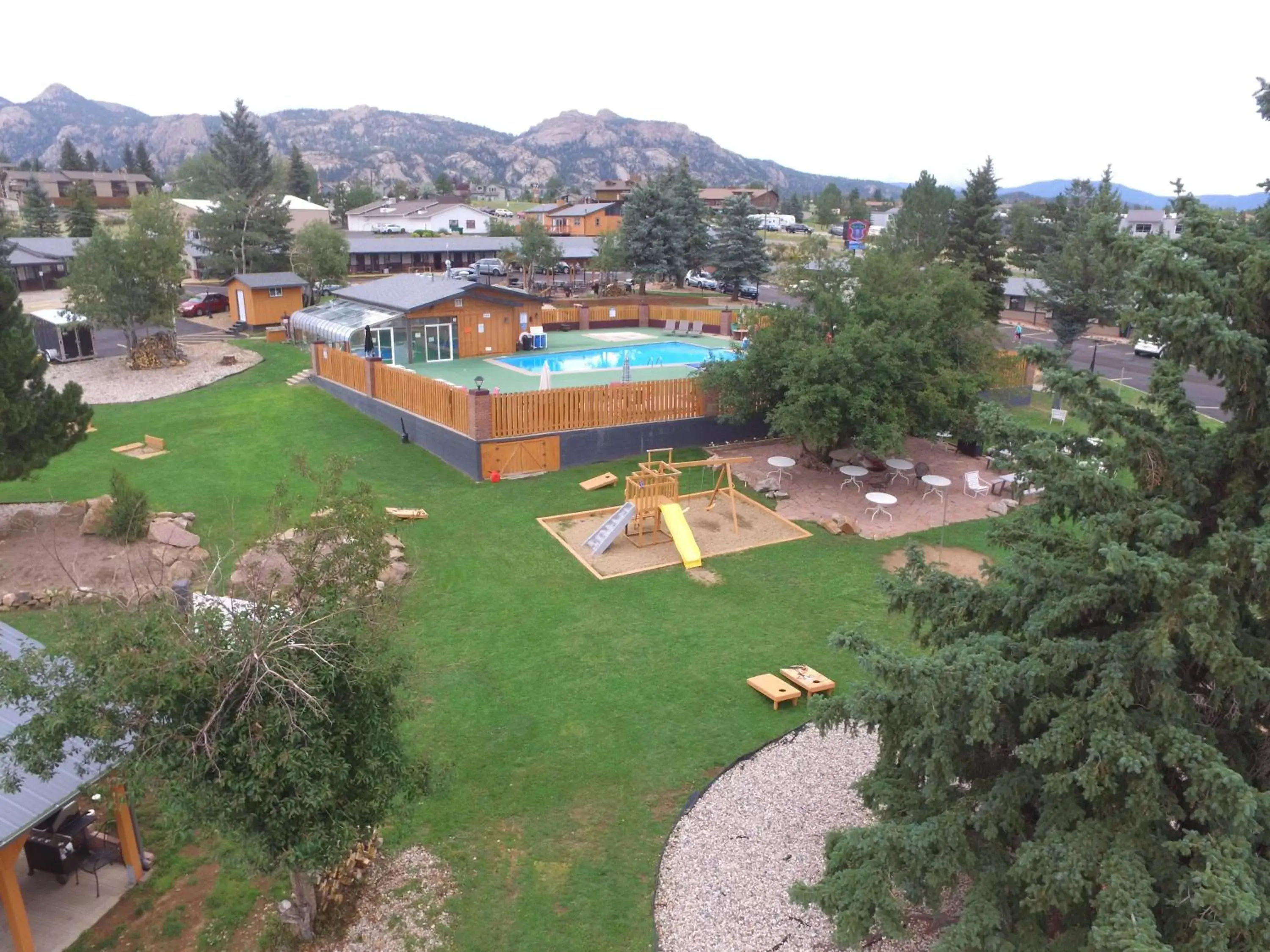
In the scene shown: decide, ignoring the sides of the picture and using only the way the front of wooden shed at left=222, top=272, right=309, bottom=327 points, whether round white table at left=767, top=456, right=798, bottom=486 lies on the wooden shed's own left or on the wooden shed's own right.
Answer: on the wooden shed's own left

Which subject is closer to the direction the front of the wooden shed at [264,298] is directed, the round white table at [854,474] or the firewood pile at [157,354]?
the firewood pile

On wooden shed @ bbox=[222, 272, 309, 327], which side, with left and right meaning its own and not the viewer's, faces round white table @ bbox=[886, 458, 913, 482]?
left

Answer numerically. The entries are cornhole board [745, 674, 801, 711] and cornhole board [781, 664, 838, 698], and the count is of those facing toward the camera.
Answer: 0

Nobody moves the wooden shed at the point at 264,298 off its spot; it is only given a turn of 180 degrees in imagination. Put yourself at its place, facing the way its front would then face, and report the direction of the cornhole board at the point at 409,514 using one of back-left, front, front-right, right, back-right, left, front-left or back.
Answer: back-right
